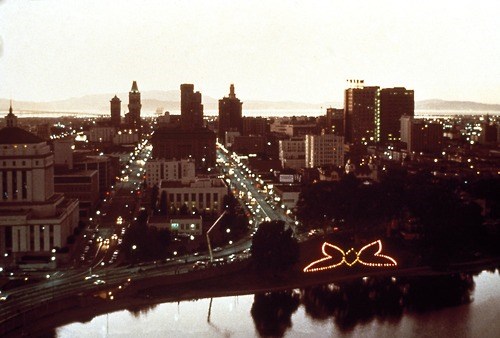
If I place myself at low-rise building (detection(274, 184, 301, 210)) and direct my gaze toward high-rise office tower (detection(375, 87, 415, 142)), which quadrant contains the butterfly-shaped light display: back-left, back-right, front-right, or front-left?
back-right

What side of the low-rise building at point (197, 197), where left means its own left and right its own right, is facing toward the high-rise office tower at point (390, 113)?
back

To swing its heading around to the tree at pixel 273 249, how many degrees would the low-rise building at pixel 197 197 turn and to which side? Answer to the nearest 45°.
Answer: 0° — it already faces it

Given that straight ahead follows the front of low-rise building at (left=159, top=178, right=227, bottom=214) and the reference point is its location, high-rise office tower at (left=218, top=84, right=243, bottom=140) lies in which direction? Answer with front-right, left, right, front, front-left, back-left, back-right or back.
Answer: back

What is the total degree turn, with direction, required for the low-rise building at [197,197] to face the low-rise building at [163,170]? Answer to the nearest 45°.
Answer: approximately 180°

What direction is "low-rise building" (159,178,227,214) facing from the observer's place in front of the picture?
facing the viewer

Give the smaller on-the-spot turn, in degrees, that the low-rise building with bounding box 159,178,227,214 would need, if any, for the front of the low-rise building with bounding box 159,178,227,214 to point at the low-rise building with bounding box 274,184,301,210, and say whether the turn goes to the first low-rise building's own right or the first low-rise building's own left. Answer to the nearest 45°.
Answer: approximately 90° to the first low-rise building's own left

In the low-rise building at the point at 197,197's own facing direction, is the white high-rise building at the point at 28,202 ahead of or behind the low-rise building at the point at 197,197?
ahead

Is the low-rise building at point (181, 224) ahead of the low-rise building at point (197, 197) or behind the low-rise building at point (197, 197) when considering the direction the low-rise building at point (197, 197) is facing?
ahead

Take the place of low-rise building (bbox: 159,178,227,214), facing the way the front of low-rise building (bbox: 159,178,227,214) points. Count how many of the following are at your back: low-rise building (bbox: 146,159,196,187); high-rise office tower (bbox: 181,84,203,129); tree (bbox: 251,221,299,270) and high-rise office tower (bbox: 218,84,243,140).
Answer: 3

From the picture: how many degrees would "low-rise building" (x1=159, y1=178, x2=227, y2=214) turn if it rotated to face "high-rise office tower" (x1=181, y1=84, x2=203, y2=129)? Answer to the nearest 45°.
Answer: approximately 180°
